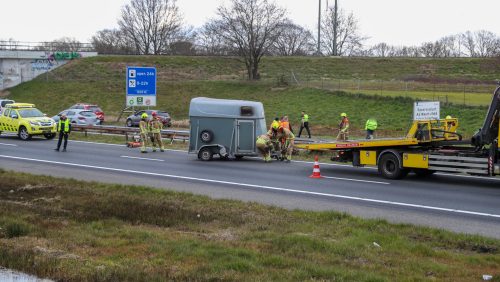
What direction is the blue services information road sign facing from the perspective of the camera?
toward the camera

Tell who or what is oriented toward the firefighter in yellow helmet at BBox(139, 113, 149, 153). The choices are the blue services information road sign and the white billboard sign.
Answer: the blue services information road sign

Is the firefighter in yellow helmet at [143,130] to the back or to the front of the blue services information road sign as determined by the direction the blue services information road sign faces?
to the front

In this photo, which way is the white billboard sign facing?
toward the camera

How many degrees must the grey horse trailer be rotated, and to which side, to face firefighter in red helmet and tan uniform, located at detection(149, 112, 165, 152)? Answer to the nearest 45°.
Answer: approximately 135° to its left

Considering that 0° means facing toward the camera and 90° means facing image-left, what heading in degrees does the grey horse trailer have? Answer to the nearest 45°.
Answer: approximately 270°

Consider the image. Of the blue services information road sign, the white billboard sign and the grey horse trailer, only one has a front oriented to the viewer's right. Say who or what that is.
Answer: the grey horse trailer

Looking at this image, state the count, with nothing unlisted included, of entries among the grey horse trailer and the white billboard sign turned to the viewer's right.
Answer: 1

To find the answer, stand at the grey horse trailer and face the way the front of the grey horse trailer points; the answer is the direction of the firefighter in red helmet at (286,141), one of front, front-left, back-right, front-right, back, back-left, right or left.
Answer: front

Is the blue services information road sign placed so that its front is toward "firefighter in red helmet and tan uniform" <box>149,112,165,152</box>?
yes

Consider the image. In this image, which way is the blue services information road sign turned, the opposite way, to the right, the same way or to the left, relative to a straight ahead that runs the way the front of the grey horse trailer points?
to the right

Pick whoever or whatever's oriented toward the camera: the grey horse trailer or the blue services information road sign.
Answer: the blue services information road sign
